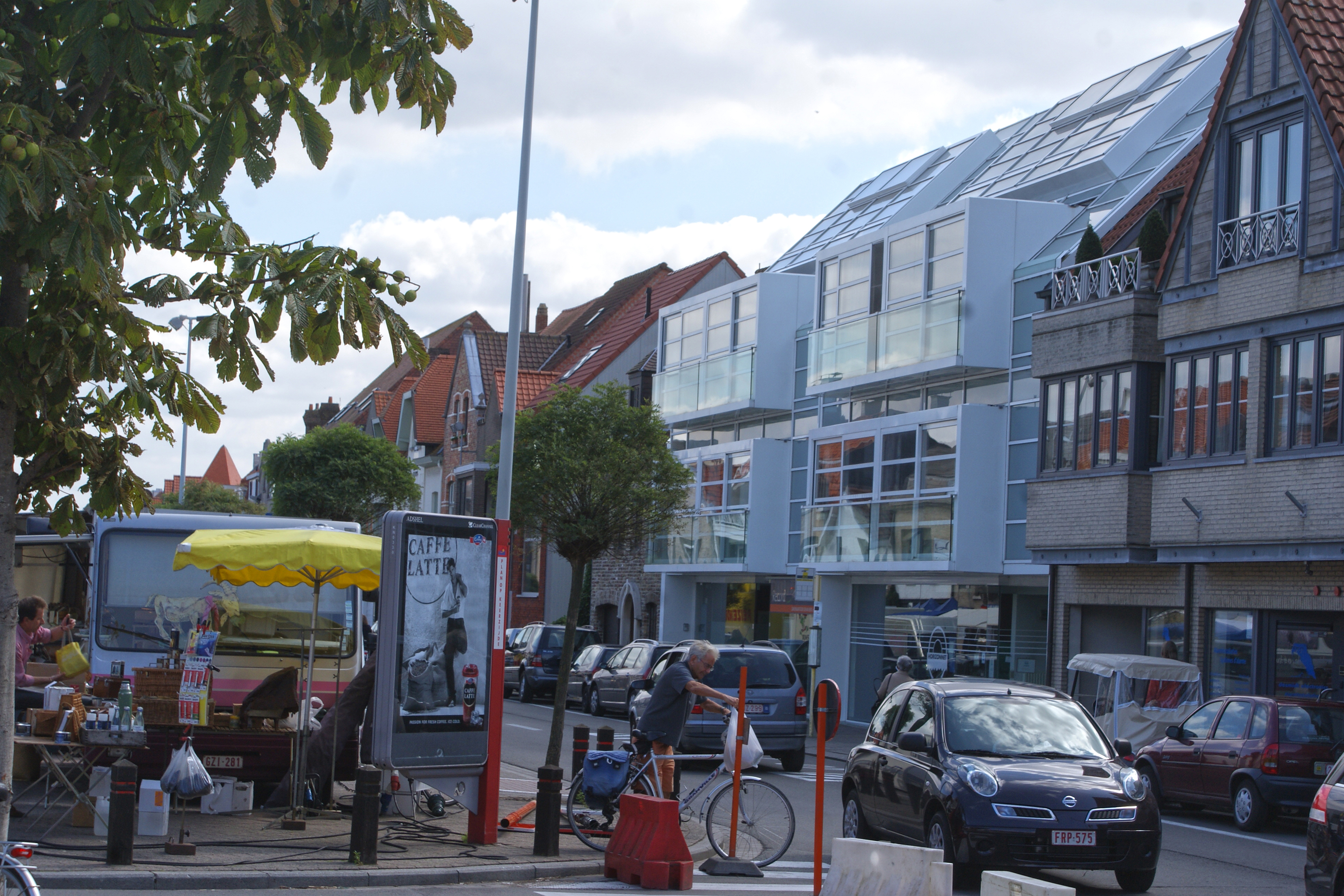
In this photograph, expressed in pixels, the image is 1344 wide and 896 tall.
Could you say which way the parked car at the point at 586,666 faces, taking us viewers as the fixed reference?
facing away from the viewer and to the left of the viewer

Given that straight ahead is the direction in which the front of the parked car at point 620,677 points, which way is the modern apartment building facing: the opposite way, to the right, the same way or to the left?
to the left

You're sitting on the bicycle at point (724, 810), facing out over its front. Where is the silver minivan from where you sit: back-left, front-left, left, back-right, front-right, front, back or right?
left

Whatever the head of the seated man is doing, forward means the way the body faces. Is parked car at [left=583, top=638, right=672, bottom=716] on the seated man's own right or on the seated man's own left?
on the seated man's own left

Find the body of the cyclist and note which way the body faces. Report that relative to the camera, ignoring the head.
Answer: to the viewer's right

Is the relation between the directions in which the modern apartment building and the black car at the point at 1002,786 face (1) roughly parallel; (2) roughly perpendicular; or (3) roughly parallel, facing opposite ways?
roughly perpendicular

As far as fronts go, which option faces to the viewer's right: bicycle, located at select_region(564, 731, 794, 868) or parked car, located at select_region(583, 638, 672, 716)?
the bicycle

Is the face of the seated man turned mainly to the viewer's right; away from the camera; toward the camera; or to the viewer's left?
to the viewer's right

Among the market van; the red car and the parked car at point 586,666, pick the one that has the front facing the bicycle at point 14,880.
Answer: the market van
